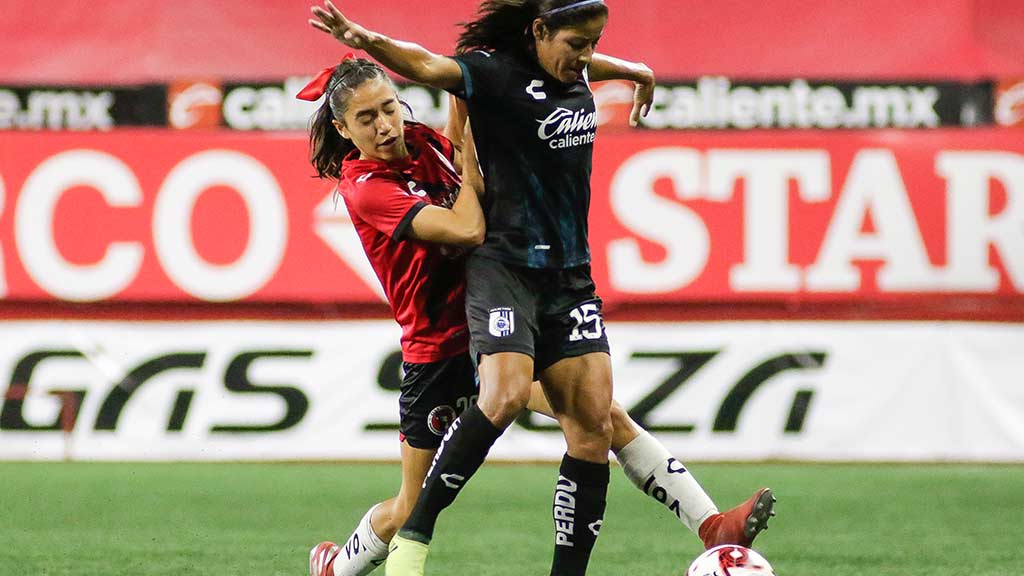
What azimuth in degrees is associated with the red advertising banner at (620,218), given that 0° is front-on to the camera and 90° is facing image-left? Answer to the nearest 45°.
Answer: approximately 0°

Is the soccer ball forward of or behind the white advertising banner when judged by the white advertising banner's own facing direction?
forward

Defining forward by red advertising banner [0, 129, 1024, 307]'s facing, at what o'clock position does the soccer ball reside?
The soccer ball is roughly at 12 o'clock from the red advertising banner.

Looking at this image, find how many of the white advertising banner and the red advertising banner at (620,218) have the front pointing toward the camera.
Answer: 2

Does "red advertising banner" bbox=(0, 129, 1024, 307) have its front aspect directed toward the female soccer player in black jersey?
yes

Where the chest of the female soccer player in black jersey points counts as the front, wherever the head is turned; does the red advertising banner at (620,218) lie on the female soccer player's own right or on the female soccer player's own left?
on the female soccer player's own left

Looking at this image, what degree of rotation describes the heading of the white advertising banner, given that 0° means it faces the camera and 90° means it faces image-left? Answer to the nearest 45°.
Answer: approximately 0°

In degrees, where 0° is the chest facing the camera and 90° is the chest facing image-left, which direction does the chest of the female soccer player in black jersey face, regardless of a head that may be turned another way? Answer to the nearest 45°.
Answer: approximately 315°

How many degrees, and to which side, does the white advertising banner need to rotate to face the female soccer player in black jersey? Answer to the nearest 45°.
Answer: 0° — it already faces them
